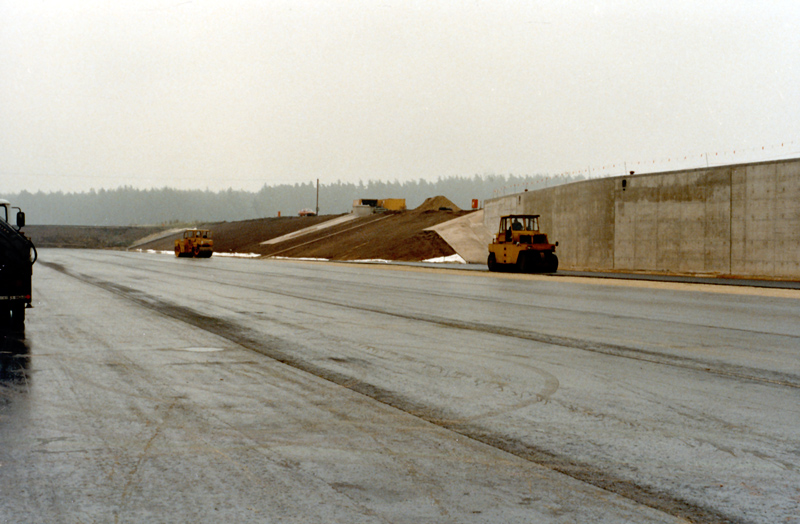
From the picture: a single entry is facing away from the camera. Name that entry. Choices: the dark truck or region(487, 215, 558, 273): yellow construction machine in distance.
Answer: the dark truck

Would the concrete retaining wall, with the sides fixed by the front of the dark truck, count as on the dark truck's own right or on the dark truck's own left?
on the dark truck's own right

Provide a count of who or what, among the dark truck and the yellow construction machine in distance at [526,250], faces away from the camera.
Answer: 1

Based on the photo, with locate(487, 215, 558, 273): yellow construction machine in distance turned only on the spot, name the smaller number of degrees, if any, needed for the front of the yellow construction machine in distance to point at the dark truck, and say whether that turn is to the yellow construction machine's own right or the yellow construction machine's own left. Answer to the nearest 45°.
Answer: approximately 45° to the yellow construction machine's own right

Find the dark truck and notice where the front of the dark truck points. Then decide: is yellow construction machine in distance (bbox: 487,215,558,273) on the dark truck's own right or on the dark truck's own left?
on the dark truck's own right

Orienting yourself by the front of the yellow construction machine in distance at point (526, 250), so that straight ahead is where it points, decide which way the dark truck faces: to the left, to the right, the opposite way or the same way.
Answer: the opposite way

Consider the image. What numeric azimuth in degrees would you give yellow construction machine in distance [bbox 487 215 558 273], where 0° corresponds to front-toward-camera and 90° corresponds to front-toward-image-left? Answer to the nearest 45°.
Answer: approximately 315°

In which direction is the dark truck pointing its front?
away from the camera
